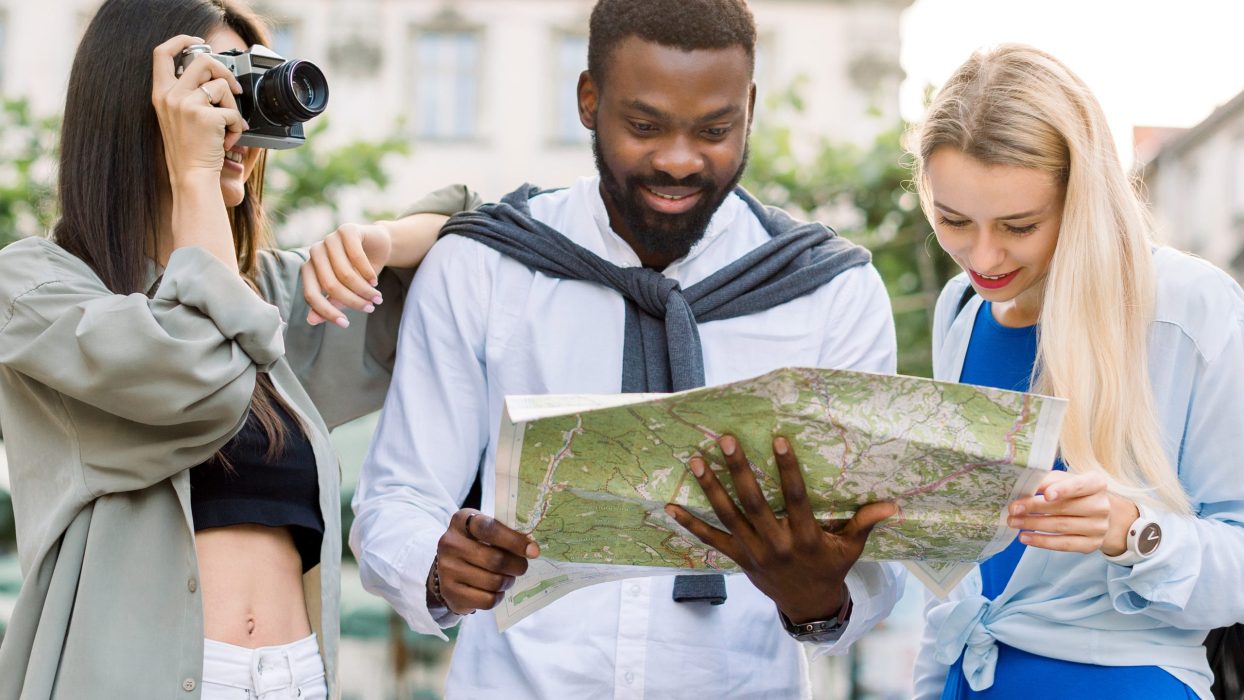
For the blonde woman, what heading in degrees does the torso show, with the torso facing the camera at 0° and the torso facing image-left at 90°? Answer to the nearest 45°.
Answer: approximately 45°

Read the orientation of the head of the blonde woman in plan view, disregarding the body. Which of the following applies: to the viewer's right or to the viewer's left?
to the viewer's left
